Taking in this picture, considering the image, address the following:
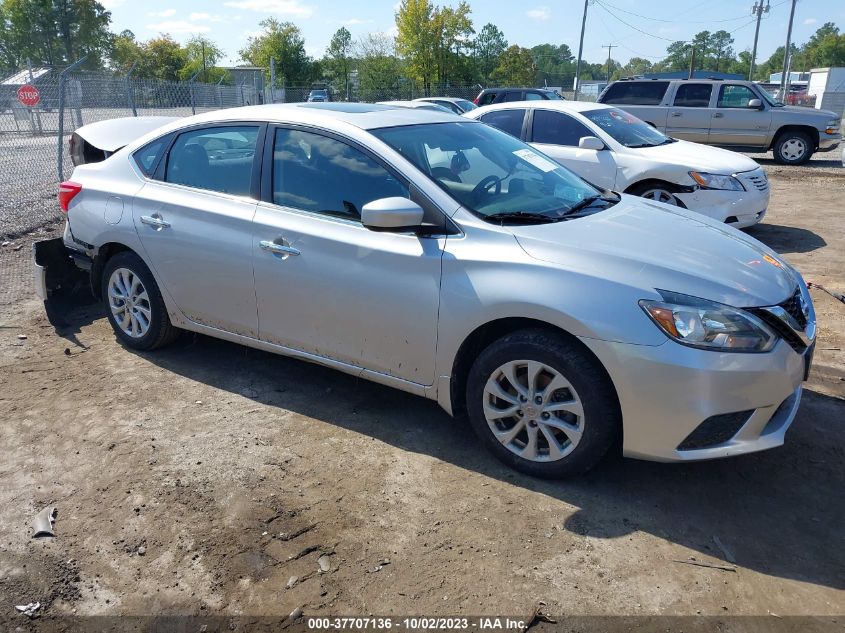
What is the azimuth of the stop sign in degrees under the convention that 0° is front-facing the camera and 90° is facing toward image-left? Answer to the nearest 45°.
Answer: approximately 0°

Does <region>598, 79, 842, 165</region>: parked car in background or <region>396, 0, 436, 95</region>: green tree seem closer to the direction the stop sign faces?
the parked car in background

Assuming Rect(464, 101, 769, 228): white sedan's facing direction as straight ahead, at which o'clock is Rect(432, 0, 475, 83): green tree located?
The green tree is roughly at 7 o'clock from the white sedan.

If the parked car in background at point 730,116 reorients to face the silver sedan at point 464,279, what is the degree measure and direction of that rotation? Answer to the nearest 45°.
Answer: approximately 90° to its right

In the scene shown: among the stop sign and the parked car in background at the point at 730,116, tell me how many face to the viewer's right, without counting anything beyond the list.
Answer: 1

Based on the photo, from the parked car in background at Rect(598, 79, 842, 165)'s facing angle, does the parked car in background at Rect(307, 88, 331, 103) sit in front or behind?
behind

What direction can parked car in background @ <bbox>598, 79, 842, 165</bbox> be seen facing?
to the viewer's right

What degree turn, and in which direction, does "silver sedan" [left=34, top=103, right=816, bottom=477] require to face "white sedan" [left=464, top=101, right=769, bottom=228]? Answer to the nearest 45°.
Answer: approximately 90° to its left

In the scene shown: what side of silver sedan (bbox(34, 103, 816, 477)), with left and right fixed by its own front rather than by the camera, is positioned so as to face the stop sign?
back
